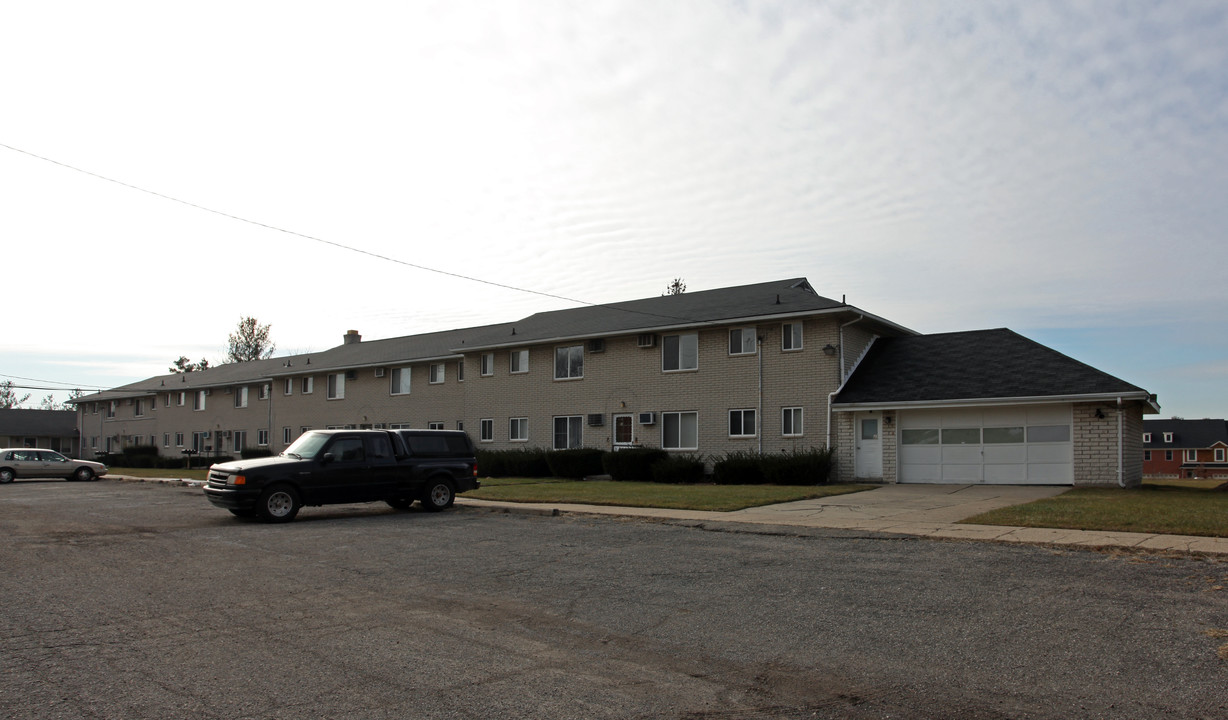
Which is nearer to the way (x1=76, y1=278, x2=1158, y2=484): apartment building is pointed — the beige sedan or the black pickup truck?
the black pickup truck

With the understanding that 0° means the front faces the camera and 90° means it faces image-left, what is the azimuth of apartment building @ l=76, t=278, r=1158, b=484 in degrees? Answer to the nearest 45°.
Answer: approximately 45°

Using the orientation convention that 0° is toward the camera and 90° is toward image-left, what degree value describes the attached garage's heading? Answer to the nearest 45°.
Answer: approximately 0°

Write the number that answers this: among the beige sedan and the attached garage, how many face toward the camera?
1

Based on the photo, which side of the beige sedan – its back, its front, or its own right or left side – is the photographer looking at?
right

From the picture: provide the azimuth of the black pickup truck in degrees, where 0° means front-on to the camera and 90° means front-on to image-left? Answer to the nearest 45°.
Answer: approximately 45°

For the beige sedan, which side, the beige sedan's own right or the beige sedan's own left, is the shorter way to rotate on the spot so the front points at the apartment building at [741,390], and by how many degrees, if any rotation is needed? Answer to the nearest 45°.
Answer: approximately 45° to the beige sedan's own right

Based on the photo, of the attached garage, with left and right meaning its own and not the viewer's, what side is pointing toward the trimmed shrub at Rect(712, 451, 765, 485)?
right

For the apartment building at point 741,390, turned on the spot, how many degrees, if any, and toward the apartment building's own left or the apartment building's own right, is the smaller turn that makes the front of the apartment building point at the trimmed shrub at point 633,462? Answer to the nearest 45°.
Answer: approximately 45° to the apartment building's own right

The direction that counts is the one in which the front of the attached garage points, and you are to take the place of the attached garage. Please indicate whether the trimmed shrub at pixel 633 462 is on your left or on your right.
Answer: on your right
